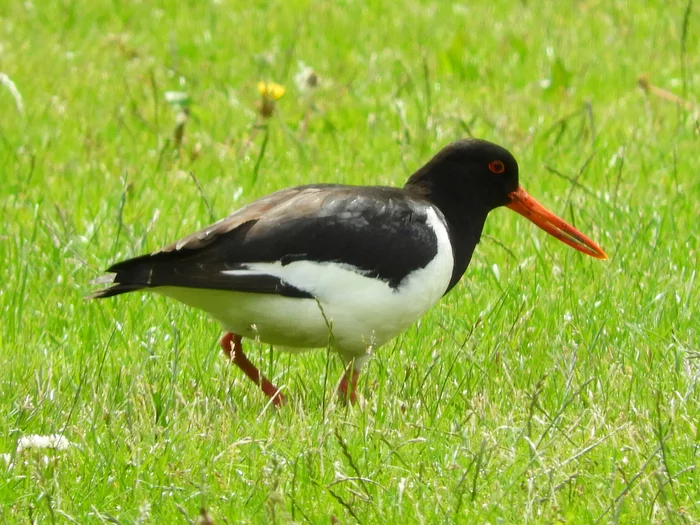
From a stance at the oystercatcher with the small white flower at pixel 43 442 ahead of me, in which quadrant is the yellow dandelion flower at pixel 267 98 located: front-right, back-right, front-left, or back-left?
back-right

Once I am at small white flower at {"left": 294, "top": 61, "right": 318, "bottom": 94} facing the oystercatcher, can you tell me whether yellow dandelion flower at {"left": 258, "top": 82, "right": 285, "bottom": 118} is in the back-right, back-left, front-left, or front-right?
front-right

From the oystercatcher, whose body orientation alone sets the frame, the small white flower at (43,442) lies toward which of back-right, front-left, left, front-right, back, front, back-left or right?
back-right

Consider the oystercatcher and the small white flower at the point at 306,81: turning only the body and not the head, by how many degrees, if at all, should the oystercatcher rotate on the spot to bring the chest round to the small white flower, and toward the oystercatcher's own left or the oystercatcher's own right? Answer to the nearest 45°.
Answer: approximately 90° to the oystercatcher's own left

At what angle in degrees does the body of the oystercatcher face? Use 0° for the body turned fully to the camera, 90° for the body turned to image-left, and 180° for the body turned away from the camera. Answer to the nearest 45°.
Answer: approximately 270°

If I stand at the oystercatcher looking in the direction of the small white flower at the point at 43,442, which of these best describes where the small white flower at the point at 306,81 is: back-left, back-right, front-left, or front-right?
back-right

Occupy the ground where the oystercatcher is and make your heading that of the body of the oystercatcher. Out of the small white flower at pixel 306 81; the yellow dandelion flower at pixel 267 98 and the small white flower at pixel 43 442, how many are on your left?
2

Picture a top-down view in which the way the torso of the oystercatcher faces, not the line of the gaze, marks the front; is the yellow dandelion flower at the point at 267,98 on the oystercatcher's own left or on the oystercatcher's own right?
on the oystercatcher's own left
